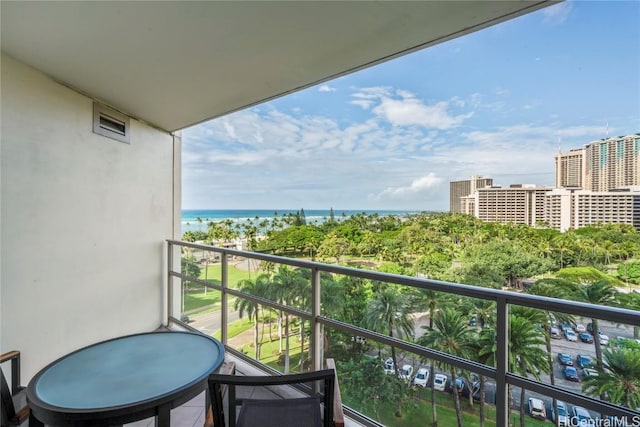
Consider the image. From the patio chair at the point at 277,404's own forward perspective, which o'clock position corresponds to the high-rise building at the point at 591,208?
The high-rise building is roughly at 2 o'clock from the patio chair.

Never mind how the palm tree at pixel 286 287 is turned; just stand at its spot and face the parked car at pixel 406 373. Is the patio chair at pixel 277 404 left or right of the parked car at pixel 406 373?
right

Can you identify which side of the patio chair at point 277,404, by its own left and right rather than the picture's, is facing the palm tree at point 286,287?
front

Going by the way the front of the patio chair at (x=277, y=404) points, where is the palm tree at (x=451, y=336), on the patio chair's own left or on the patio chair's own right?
on the patio chair's own right

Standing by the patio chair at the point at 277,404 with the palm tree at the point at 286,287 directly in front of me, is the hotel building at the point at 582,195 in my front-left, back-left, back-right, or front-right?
front-right

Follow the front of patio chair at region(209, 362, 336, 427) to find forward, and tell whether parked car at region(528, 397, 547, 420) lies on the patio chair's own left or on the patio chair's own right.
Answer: on the patio chair's own right

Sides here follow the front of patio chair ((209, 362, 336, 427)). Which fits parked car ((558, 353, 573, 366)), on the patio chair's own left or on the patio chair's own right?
on the patio chair's own right

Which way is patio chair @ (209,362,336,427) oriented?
away from the camera

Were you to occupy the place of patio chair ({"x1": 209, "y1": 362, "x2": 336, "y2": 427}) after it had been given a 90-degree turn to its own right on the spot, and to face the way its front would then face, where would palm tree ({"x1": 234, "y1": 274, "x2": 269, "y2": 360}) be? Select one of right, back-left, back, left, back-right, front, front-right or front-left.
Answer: left
